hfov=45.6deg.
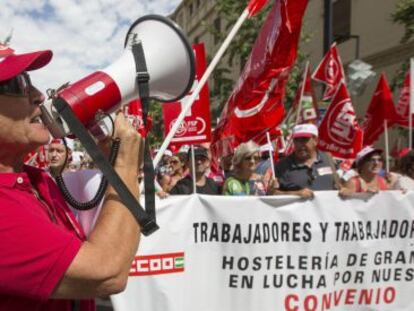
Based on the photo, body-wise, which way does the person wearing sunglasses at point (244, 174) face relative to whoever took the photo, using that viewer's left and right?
facing the viewer and to the right of the viewer

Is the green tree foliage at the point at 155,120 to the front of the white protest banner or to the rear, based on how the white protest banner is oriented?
to the rear

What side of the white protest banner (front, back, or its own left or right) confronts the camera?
front

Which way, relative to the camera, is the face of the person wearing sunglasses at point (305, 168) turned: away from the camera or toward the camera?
toward the camera

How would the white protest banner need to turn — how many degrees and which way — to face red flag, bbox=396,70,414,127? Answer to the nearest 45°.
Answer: approximately 135° to its left

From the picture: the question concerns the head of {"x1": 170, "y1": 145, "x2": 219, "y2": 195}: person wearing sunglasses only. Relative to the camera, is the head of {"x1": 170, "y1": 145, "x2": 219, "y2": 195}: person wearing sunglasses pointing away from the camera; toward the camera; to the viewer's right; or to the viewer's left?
toward the camera

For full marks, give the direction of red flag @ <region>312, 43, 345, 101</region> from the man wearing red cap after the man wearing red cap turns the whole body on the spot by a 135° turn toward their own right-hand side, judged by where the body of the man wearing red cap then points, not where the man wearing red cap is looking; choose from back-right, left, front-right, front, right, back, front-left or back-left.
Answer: back

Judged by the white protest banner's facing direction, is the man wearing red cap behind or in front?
in front

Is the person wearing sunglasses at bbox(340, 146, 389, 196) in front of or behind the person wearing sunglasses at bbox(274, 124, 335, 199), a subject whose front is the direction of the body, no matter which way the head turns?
behind

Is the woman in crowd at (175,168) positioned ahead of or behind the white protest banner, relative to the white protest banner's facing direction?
behind

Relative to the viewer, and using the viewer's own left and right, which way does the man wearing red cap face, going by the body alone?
facing to the right of the viewer

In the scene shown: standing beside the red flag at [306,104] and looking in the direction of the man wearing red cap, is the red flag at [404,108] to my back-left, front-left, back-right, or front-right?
back-left

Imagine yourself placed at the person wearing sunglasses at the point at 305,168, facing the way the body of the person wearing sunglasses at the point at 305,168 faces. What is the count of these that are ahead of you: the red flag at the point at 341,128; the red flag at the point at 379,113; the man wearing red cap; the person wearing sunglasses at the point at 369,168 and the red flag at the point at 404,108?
1

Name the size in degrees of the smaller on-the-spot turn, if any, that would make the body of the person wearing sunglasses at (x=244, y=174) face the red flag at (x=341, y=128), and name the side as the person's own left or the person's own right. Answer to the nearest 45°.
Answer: approximately 90° to the person's own left

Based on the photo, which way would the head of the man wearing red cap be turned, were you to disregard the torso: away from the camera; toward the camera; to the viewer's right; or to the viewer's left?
to the viewer's right
